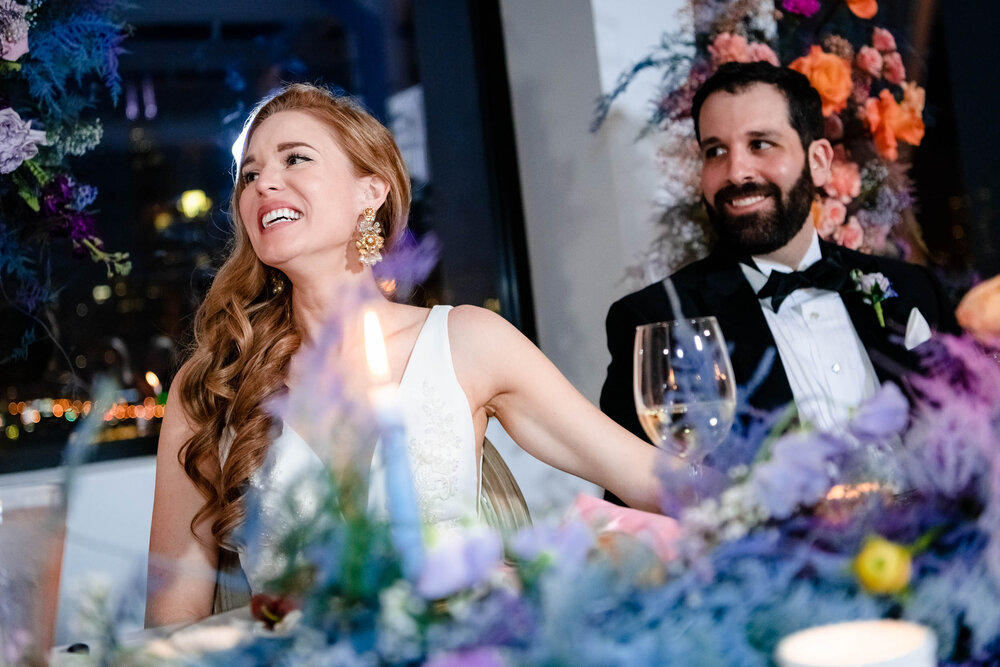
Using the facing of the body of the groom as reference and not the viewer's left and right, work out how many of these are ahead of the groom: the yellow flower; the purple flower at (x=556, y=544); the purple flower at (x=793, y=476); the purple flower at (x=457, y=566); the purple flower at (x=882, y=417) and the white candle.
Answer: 6

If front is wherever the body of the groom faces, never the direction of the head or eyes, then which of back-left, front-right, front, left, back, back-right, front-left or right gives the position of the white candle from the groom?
front

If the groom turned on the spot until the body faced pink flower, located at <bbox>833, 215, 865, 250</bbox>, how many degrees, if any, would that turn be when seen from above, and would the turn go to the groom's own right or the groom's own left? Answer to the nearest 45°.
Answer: approximately 135° to the groom's own left

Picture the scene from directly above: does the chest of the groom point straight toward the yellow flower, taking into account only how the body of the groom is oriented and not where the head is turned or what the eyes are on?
yes

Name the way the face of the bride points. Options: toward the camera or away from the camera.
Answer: toward the camera

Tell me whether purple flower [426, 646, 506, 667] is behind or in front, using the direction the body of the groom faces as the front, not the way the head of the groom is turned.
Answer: in front

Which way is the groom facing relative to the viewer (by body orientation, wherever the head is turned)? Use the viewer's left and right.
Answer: facing the viewer

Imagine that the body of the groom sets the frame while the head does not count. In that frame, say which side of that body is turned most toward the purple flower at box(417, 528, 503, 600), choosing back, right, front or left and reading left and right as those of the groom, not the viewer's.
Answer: front

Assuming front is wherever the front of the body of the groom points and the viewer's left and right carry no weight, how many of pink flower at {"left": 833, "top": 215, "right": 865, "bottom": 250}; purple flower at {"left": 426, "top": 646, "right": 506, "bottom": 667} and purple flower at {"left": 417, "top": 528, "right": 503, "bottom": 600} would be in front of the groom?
2

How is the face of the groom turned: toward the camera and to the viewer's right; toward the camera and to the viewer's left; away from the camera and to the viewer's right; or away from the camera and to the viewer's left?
toward the camera and to the viewer's left

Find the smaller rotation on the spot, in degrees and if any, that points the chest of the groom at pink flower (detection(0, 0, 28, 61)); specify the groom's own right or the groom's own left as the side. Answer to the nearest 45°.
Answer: approximately 45° to the groom's own right

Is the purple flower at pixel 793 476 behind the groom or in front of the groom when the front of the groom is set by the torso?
in front

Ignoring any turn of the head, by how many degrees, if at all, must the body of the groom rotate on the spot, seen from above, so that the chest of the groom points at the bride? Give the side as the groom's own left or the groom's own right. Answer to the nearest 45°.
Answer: approximately 45° to the groom's own right

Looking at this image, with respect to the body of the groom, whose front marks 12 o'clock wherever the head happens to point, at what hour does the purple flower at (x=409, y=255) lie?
The purple flower is roughly at 2 o'clock from the groom.
